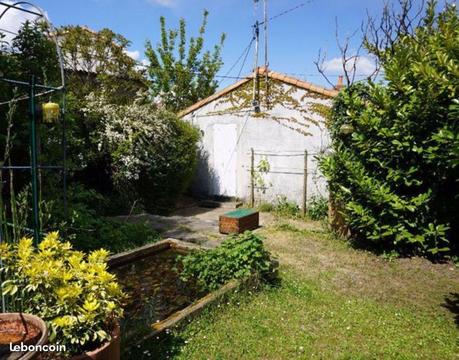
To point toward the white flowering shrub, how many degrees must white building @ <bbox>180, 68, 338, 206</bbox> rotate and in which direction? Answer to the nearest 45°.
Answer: approximately 45° to its right

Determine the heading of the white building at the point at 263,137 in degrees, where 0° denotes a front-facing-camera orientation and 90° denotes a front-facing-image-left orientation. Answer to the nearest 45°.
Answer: approximately 0°

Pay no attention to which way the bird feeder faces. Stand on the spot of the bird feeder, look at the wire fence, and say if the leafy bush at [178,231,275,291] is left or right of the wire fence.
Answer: right

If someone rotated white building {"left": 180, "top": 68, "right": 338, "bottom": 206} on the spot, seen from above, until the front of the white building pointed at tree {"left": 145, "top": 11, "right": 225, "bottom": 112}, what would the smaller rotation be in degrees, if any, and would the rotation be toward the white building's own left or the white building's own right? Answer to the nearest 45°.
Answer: approximately 135° to the white building's own right

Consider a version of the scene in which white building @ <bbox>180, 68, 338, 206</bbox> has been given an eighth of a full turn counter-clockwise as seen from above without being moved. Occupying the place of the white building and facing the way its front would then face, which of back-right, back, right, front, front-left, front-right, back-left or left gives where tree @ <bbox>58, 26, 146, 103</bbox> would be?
back-right

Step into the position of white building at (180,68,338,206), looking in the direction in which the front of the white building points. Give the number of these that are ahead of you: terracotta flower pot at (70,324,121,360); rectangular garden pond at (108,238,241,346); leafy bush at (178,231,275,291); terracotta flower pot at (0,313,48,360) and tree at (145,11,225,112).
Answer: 4

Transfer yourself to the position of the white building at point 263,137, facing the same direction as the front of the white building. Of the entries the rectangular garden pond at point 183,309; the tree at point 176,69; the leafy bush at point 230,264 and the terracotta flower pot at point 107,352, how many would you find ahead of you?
3

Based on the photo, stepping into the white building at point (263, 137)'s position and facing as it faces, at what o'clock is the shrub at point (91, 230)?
The shrub is roughly at 1 o'clock from the white building.

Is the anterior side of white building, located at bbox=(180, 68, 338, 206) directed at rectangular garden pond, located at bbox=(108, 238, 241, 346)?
yes

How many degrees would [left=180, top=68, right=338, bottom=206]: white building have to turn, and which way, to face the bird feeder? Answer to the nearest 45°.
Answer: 0° — it already faces it

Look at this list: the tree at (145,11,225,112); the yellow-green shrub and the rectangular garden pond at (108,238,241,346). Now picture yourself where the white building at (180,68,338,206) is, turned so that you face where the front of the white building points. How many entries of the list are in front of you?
2

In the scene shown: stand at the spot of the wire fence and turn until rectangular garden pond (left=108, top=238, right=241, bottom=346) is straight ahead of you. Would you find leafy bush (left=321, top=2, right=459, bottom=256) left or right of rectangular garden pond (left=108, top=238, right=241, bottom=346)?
left
